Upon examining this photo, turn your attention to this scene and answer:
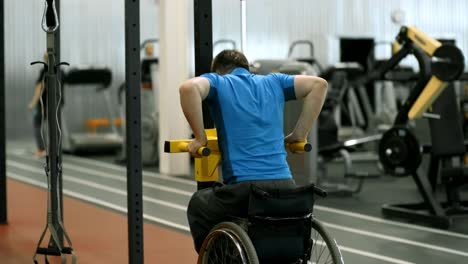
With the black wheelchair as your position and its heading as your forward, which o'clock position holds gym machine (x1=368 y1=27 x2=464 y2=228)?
The gym machine is roughly at 2 o'clock from the black wheelchair.

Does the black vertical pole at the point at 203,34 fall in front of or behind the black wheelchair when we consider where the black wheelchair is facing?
in front

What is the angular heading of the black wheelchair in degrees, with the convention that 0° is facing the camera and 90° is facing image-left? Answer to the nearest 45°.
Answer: approximately 135°

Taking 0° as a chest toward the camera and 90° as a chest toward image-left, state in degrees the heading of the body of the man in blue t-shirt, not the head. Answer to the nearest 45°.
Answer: approximately 180°

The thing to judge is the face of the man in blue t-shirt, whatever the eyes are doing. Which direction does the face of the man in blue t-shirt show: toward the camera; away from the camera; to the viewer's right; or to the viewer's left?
away from the camera

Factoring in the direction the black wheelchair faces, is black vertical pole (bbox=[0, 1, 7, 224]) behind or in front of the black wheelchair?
in front

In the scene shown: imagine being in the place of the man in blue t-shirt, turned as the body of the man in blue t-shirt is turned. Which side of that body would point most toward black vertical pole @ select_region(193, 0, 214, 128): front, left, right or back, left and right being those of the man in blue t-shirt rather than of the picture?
front
